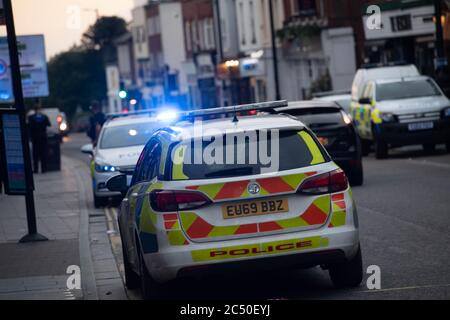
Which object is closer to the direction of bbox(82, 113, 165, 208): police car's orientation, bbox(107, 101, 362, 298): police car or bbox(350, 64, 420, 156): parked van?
the police car

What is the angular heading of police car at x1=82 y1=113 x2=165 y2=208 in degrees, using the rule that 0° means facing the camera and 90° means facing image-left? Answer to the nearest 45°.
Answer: approximately 0°

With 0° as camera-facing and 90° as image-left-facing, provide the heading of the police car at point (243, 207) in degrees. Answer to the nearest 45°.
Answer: approximately 180°

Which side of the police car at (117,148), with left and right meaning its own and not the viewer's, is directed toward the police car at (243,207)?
front

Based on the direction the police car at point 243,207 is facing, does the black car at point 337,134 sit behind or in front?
in front
